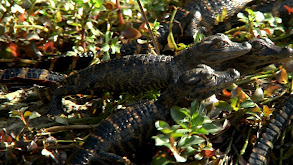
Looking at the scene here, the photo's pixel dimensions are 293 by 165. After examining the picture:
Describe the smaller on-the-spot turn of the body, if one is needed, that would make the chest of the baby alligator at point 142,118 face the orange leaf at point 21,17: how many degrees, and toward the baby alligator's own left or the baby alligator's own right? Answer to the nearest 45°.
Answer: approximately 90° to the baby alligator's own left

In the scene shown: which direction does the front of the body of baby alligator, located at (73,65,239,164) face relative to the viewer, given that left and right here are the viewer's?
facing away from the viewer and to the right of the viewer

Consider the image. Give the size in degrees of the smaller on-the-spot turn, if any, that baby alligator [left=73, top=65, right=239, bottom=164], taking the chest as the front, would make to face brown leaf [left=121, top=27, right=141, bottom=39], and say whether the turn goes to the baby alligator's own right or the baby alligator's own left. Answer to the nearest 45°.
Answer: approximately 45° to the baby alligator's own left

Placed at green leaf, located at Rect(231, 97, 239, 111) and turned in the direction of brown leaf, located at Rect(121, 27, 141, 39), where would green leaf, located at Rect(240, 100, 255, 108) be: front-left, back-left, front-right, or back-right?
back-right

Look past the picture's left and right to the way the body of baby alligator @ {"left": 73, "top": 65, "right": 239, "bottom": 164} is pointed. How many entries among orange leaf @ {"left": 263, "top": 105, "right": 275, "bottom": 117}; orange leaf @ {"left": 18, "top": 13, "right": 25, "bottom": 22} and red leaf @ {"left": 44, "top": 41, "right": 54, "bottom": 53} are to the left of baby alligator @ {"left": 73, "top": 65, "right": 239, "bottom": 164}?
2

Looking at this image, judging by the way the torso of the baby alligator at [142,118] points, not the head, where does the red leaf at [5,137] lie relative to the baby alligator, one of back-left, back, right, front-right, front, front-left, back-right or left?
back-left

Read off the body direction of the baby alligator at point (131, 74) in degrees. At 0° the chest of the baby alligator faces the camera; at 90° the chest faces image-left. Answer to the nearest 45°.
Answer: approximately 270°

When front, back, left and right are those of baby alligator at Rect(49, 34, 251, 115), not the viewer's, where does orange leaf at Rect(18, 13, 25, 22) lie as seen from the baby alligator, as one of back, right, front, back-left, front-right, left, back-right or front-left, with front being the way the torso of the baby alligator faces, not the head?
back-left

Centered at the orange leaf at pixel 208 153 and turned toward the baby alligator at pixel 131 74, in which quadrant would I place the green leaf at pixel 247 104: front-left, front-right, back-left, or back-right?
front-right

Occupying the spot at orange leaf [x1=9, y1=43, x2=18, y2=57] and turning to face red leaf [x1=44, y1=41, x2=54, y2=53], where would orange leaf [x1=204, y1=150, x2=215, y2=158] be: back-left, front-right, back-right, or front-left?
front-right

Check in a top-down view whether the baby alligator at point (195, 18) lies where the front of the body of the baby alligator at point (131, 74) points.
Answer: no

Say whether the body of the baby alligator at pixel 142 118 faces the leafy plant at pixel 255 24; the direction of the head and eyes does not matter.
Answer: yes

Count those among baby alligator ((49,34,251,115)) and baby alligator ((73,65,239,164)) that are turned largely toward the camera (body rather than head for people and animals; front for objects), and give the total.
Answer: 0

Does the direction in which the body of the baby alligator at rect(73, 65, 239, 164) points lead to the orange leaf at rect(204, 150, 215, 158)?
no

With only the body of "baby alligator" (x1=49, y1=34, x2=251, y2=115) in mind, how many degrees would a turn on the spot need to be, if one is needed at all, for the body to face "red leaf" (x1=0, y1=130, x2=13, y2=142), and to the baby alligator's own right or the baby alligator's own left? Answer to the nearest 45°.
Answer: approximately 135° to the baby alligator's own right

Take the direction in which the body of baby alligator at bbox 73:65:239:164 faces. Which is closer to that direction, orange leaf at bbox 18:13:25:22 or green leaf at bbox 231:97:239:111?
the green leaf

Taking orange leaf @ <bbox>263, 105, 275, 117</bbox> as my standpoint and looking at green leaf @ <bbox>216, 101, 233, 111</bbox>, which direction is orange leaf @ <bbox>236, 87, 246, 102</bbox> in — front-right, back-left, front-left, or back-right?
front-right

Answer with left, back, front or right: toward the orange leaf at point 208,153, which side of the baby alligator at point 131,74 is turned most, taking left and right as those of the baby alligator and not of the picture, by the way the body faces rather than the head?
right
